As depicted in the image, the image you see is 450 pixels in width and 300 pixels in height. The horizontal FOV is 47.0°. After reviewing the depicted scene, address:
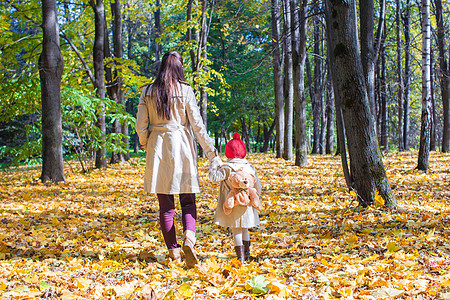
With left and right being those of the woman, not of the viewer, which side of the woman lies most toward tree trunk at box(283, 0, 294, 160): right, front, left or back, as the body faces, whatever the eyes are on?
front

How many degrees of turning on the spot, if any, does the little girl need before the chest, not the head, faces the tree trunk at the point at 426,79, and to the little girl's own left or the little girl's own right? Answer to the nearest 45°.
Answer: approximately 45° to the little girl's own right

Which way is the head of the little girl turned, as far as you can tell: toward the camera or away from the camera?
away from the camera

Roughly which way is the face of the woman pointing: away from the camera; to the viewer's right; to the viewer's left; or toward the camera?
away from the camera

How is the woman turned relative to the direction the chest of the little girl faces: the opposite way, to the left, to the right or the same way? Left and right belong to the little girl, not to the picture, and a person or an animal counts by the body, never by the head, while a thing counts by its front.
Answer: the same way

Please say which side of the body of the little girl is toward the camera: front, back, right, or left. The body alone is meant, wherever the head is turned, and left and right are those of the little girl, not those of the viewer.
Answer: back

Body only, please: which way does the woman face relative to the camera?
away from the camera

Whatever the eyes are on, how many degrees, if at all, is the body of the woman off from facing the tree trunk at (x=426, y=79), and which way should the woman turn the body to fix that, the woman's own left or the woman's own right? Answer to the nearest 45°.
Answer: approximately 45° to the woman's own right

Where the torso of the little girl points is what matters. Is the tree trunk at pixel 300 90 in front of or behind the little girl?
in front

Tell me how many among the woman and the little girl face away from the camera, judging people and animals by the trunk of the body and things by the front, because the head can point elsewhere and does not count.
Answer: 2

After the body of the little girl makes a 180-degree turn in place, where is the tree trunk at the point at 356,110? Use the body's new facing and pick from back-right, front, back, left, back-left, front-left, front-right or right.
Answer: back-left
